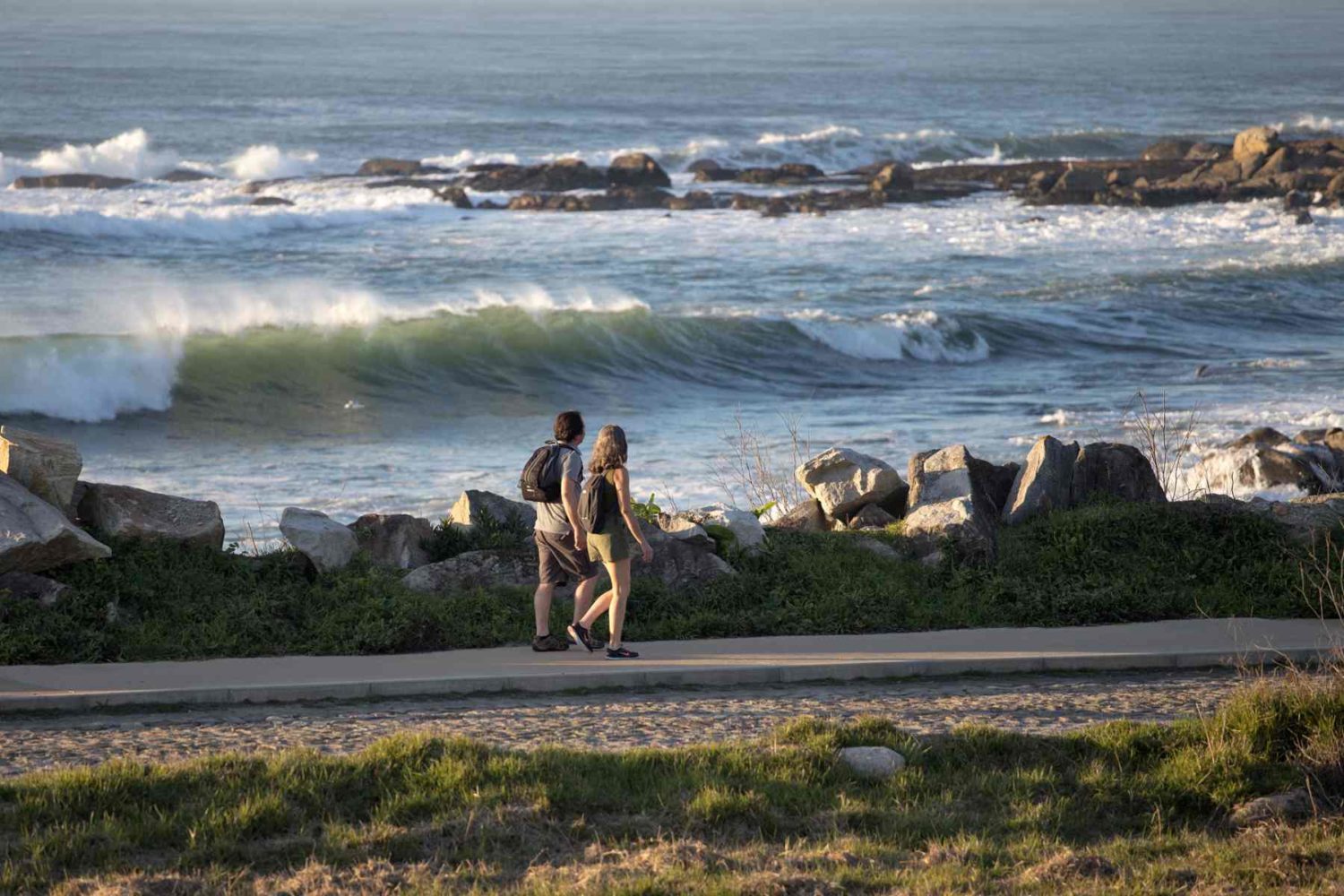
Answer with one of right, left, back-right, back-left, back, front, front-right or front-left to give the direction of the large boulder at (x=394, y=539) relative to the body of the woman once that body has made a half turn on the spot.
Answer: front-right

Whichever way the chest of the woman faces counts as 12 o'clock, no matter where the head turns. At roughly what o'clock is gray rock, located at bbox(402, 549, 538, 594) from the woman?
The gray rock is roughly at 8 o'clock from the woman.

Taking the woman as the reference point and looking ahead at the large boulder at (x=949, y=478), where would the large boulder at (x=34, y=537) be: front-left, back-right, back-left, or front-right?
back-left

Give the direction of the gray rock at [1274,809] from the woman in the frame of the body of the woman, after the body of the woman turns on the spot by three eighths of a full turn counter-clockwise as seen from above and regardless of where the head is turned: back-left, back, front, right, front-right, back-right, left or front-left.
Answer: back

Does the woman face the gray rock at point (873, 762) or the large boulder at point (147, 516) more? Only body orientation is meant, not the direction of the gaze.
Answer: the gray rock

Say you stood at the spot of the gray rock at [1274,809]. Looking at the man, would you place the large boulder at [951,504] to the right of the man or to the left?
right

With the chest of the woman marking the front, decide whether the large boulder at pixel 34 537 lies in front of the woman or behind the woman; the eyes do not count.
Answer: behind

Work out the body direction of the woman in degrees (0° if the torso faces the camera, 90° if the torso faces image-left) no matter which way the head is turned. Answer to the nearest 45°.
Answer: approximately 270°

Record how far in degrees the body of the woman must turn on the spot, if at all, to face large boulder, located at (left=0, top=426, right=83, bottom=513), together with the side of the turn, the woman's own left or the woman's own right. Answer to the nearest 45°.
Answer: approximately 180°

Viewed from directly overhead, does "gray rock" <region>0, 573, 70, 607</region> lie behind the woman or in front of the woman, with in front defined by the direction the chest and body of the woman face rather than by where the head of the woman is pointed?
behind

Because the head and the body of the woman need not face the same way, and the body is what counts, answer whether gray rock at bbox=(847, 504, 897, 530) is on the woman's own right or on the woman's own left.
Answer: on the woman's own left
